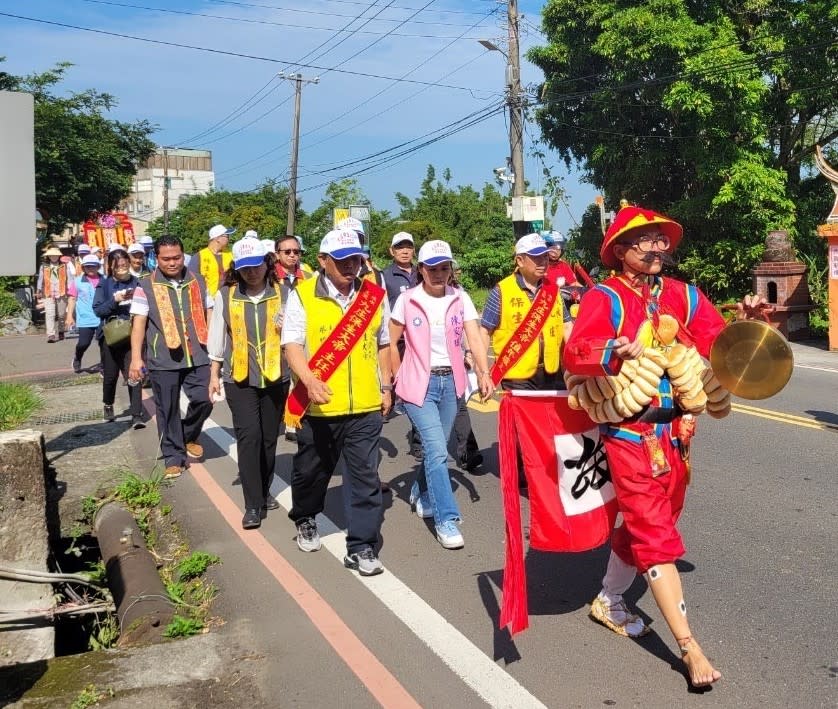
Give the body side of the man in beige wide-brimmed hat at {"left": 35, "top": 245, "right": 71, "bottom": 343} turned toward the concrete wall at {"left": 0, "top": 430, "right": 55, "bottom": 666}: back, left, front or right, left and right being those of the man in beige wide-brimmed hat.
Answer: front

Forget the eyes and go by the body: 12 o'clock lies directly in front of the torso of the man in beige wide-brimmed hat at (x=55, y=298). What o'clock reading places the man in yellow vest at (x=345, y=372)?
The man in yellow vest is roughly at 12 o'clock from the man in beige wide-brimmed hat.

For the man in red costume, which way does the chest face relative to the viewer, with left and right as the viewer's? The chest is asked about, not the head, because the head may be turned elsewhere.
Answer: facing the viewer and to the right of the viewer

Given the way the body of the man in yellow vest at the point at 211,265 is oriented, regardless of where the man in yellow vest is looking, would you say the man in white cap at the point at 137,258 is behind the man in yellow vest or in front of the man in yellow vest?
behind

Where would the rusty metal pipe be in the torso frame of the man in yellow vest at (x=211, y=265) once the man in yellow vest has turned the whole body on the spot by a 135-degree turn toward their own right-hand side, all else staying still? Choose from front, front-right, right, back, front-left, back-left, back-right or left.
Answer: left

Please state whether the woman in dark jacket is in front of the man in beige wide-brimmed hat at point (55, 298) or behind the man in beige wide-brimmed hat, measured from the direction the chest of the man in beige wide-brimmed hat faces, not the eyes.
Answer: in front

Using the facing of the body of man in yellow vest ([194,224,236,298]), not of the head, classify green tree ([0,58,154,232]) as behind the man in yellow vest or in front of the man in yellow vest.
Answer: behind

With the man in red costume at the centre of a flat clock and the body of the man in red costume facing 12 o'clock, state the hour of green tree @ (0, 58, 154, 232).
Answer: The green tree is roughly at 6 o'clock from the man in red costume.

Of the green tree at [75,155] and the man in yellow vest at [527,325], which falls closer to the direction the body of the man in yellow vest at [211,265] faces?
the man in yellow vest

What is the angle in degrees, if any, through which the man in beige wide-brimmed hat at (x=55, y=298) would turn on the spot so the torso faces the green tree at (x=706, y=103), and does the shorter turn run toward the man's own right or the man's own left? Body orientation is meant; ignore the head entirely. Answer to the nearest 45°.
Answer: approximately 90° to the man's own left

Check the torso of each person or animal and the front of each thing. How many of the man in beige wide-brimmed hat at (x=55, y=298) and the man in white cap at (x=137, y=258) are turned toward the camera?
2

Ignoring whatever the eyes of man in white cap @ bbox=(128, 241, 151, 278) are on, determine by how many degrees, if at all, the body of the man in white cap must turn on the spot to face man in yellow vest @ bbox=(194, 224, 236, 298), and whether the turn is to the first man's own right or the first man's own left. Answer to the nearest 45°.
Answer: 0° — they already face them
